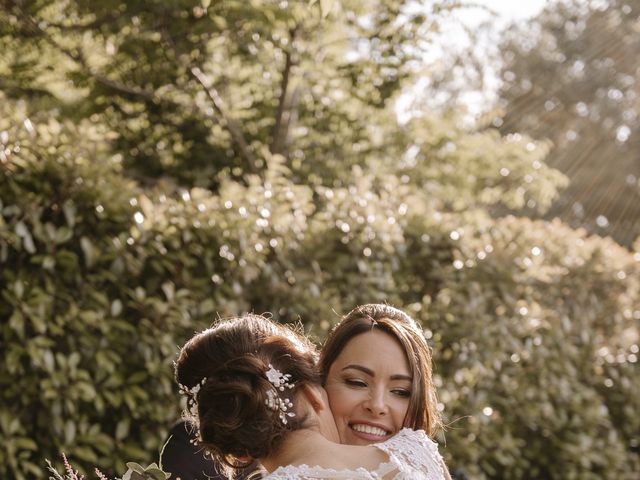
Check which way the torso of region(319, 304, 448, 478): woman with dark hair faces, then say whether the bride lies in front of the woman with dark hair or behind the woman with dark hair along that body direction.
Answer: in front

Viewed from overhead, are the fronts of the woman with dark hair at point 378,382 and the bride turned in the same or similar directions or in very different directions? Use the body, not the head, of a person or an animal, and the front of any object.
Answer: very different directions

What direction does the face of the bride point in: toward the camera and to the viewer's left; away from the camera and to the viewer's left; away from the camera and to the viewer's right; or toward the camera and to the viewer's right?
away from the camera and to the viewer's right

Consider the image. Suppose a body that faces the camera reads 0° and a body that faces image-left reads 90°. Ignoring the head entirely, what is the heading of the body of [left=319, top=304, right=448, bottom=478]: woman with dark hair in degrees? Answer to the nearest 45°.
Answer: approximately 0°

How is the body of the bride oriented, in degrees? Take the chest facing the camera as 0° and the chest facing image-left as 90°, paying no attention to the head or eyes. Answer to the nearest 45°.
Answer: approximately 180°

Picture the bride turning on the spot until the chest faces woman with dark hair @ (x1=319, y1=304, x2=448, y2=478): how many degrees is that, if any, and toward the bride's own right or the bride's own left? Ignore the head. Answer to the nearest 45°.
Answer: approximately 45° to the bride's own right

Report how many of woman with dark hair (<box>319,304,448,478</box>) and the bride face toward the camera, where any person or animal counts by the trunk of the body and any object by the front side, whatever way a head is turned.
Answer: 1

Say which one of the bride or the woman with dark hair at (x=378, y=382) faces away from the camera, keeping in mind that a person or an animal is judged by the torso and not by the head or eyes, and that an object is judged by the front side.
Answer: the bride
